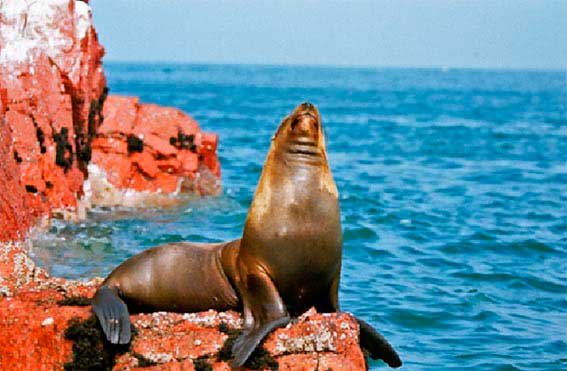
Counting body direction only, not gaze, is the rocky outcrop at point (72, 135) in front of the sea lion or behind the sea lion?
behind

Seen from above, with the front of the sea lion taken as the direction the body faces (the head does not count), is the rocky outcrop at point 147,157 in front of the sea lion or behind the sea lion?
behind

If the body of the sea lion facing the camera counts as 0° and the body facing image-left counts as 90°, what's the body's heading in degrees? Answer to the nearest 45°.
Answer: approximately 315°
